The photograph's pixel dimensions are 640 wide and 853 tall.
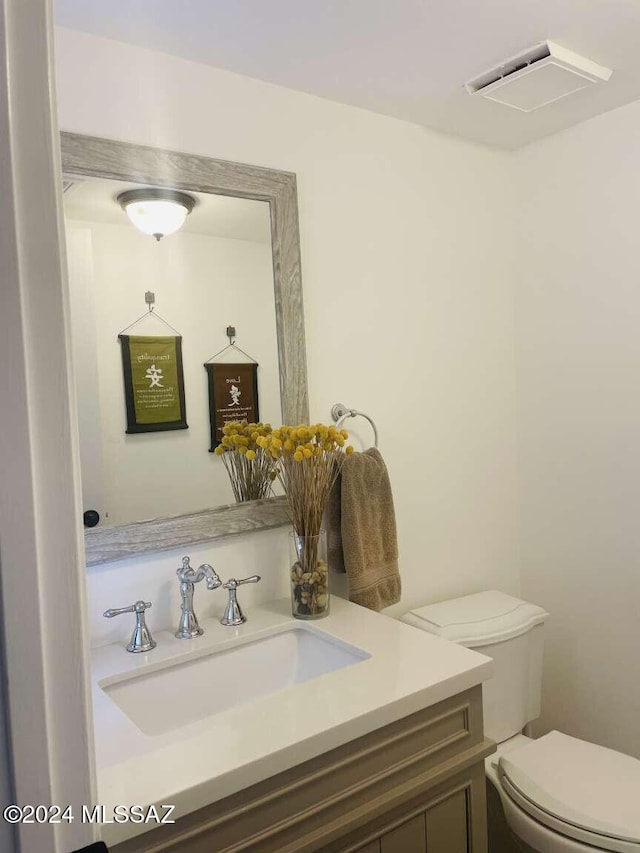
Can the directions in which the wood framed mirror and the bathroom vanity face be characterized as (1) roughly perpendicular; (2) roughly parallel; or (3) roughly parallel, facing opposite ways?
roughly parallel

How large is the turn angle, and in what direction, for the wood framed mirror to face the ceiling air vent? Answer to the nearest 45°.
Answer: approximately 45° to its left

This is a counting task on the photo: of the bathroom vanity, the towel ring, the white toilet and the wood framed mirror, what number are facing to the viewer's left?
0

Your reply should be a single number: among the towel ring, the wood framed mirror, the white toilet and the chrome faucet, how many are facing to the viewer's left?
0

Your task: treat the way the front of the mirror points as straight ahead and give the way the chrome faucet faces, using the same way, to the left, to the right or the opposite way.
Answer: the same way

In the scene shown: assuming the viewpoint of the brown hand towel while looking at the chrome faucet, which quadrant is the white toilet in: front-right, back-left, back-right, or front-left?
back-left

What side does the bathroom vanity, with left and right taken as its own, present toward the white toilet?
left

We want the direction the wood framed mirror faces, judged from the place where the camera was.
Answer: facing the viewer and to the right of the viewer
